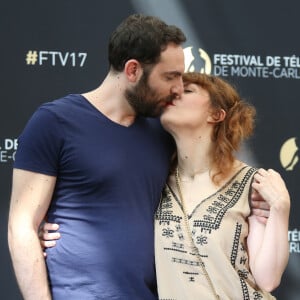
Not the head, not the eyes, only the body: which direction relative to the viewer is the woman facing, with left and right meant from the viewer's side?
facing the viewer and to the left of the viewer

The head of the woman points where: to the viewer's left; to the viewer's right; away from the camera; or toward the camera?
to the viewer's left

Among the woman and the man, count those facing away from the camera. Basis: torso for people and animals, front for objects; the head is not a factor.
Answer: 0
